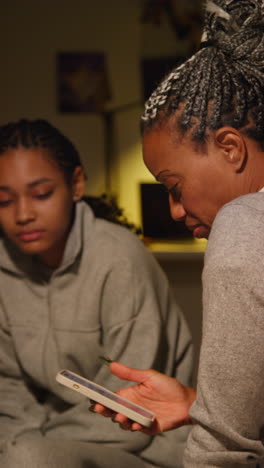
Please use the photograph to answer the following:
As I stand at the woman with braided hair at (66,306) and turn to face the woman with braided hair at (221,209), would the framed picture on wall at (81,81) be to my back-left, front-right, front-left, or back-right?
back-left

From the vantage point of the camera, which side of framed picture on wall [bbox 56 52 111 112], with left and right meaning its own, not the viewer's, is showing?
front

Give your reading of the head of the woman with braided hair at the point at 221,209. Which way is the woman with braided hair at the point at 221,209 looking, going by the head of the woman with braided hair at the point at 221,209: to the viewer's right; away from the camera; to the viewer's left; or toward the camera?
to the viewer's left

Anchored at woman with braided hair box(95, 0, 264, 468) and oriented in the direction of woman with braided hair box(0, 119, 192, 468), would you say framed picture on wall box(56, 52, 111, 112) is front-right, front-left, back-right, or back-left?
front-right

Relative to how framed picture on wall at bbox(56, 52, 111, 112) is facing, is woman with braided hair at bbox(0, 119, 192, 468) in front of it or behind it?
in front

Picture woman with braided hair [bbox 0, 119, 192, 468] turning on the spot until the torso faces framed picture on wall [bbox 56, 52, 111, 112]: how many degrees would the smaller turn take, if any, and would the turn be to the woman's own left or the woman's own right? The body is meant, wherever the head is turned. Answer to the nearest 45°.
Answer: approximately 135° to the woman's own right

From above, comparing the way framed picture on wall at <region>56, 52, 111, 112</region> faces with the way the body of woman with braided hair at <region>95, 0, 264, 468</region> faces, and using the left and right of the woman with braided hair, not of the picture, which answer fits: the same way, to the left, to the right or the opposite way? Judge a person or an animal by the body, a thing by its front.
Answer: to the left

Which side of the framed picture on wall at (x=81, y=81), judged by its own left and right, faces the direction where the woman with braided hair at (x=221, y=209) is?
front

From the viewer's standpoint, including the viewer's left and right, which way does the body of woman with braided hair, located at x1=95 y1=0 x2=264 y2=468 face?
facing to the left of the viewer

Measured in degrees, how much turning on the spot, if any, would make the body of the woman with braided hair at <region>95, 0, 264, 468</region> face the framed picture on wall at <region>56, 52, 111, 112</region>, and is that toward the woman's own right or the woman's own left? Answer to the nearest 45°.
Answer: approximately 90° to the woman's own right

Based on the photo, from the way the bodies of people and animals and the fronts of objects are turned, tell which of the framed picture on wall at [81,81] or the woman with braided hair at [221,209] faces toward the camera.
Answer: the framed picture on wall
